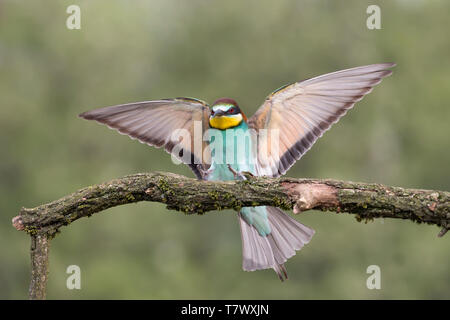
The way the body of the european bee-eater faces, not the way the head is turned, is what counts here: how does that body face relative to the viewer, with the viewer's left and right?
facing the viewer
